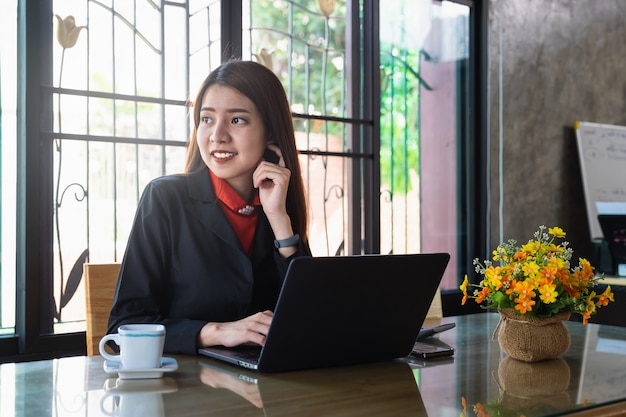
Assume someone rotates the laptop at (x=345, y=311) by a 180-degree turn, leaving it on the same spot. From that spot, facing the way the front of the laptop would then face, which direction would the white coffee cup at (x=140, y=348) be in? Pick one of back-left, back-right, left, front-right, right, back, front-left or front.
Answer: back-right

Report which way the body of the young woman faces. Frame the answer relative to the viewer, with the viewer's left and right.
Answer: facing the viewer and to the right of the viewer

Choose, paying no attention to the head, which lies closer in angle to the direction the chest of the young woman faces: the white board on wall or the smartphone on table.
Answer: the smartphone on table

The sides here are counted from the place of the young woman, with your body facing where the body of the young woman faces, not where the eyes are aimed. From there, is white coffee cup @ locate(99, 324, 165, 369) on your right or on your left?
on your right

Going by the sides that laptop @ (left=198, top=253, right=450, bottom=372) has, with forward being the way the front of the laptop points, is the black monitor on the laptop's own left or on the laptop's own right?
on the laptop's own right

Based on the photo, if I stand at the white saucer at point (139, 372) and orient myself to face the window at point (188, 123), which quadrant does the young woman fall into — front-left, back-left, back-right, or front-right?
front-right

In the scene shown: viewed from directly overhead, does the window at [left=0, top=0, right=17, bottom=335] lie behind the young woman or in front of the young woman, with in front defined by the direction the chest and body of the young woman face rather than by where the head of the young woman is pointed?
behind

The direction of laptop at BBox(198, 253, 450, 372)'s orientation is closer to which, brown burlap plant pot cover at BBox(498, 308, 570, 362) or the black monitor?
the black monitor

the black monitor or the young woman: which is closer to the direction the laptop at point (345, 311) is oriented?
the young woman

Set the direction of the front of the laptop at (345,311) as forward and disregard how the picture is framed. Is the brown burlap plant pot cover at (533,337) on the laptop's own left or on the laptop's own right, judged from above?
on the laptop's own right

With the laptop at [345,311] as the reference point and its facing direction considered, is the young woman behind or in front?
in front

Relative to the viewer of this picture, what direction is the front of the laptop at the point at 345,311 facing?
facing away from the viewer and to the left of the viewer

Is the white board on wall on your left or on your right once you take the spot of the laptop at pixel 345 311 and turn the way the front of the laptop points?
on your right

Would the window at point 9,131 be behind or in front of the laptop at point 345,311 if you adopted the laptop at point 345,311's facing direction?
in front

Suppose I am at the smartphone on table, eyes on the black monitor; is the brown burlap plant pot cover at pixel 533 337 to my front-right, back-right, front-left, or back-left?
front-right

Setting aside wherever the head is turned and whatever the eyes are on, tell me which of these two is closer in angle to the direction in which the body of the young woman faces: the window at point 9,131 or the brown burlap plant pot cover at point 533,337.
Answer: the brown burlap plant pot cover

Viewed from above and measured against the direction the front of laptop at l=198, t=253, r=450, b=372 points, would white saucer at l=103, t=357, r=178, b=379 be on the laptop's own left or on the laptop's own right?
on the laptop's own left

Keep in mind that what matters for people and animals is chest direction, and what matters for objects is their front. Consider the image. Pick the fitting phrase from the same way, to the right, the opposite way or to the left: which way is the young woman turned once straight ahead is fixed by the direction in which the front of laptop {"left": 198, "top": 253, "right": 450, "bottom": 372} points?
the opposite way
